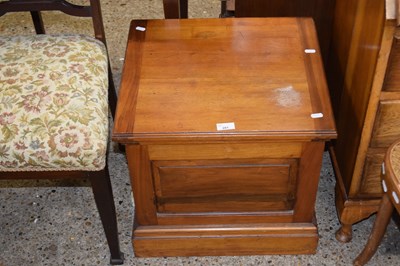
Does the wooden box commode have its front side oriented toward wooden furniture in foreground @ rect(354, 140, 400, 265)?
no

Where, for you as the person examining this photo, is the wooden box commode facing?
facing the viewer

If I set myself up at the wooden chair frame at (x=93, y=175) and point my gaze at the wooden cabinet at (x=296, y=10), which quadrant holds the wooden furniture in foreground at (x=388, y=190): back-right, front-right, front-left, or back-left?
front-right

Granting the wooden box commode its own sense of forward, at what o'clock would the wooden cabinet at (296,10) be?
The wooden cabinet is roughly at 7 o'clock from the wooden box commode.
